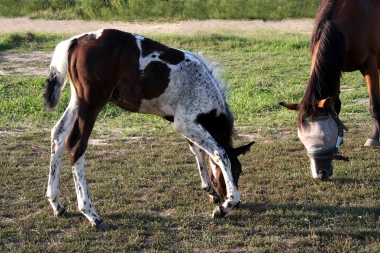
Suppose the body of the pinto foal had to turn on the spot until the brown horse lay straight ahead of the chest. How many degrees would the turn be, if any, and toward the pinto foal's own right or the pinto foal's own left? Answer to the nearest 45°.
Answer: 0° — it already faces it

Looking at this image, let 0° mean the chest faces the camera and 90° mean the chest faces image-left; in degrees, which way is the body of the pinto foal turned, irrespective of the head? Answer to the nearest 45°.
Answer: approximately 270°
